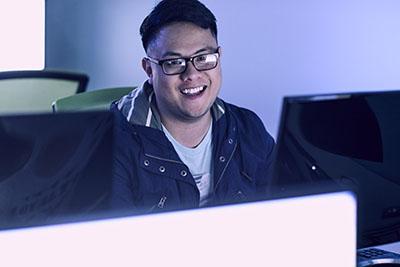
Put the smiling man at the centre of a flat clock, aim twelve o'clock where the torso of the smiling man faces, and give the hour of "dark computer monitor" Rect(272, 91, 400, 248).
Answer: The dark computer monitor is roughly at 11 o'clock from the smiling man.

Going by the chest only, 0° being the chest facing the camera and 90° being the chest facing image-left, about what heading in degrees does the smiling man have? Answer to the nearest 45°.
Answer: approximately 0°

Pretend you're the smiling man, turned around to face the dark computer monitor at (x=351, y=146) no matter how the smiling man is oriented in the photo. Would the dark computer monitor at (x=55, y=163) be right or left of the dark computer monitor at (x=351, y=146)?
right

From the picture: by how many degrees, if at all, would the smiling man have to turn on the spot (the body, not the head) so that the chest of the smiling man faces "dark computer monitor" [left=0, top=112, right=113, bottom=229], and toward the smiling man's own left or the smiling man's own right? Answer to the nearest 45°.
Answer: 0° — they already face it

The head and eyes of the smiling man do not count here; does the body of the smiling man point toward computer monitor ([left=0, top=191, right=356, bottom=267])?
yes
